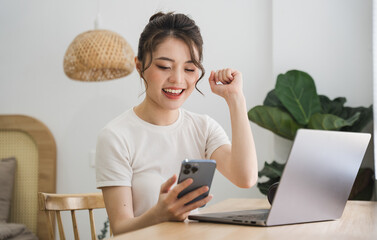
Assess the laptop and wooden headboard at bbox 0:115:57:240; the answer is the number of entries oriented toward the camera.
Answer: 1

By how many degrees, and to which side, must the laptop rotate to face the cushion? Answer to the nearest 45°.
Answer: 0° — it already faces it

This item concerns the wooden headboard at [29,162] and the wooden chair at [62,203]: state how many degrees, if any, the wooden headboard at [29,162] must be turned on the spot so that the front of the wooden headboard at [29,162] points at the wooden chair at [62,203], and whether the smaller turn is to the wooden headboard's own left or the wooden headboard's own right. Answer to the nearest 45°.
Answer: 0° — it already faces it

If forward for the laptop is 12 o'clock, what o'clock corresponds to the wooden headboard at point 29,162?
The wooden headboard is roughly at 12 o'clock from the laptop.

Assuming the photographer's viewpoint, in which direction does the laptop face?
facing away from the viewer and to the left of the viewer

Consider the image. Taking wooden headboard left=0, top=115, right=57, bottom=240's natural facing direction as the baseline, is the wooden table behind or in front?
in front

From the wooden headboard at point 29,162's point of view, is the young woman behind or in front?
in front

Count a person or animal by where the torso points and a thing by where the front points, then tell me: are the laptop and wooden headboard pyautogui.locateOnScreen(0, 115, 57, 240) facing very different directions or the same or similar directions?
very different directions

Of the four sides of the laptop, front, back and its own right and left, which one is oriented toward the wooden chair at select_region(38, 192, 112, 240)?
front
